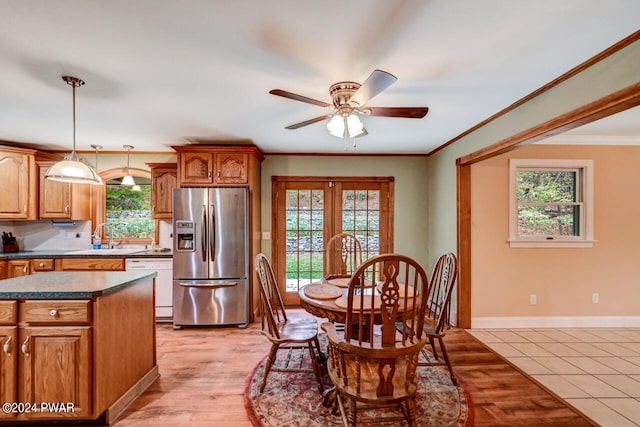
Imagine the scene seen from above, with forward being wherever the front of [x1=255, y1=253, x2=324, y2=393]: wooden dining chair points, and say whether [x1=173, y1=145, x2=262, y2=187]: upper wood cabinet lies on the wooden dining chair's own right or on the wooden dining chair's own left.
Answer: on the wooden dining chair's own left

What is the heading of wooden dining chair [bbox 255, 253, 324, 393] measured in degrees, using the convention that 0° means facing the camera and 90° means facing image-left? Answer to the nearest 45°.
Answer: approximately 270°

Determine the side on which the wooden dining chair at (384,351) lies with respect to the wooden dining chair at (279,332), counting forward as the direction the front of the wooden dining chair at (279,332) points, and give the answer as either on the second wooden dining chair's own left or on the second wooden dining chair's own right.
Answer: on the second wooden dining chair's own right

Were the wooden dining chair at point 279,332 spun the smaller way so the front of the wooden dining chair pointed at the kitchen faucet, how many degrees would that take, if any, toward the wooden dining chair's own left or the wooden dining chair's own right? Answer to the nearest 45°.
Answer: approximately 135° to the wooden dining chair's own left

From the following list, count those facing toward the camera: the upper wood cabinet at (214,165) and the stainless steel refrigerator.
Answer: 2

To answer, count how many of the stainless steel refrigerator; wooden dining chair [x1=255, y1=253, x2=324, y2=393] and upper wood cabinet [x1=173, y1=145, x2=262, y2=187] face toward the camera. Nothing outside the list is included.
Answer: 2

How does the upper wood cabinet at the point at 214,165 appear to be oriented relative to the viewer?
toward the camera

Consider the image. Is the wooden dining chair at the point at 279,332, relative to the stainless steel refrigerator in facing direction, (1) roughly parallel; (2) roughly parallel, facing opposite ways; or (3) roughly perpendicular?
roughly perpendicular

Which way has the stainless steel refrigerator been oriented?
toward the camera

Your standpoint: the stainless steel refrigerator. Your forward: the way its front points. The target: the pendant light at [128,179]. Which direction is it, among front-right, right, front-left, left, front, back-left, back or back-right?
back-right

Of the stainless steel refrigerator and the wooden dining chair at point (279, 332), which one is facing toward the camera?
the stainless steel refrigerator

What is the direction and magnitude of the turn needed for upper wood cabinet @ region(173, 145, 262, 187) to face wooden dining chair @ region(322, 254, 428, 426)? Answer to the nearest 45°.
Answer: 0° — it already faces it

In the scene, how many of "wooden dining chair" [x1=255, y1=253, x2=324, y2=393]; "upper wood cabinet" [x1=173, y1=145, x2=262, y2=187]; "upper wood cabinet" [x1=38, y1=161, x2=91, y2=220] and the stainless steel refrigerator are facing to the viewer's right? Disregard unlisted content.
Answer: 1

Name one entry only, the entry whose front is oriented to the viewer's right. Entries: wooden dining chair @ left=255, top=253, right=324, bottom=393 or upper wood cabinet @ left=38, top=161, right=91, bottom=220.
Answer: the wooden dining chair

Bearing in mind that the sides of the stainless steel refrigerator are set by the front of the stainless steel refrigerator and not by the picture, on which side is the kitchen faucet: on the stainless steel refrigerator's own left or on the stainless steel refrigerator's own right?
on the stainless steel refrigerator's own right
